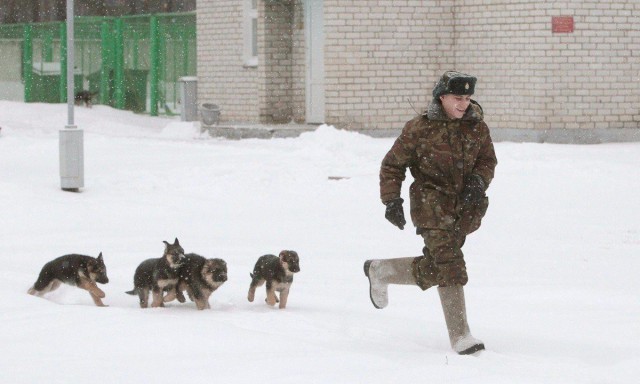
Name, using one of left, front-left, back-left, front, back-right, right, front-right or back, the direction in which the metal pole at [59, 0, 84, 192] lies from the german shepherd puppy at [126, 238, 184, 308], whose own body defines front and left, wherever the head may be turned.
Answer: left

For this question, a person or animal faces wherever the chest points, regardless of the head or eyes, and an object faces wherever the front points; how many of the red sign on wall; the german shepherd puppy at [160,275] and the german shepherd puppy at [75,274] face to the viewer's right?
2

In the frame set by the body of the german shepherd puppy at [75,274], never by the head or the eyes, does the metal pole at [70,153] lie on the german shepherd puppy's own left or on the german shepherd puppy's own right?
on the german shepherd puppy's own left

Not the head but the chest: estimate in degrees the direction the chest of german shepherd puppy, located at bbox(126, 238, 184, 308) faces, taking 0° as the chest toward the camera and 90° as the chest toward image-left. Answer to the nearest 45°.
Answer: approximately 270°

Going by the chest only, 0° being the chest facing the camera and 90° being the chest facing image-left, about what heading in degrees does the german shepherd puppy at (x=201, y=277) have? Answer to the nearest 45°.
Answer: approximately 315°

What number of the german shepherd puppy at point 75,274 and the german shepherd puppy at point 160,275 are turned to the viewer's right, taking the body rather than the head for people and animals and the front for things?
2

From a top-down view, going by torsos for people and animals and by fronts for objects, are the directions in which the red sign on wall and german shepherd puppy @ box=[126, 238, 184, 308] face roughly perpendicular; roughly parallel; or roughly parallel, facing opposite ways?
roughly perpendicular

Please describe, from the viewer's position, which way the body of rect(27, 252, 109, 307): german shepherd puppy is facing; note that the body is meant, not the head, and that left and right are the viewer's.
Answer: facing to the right of the viewer

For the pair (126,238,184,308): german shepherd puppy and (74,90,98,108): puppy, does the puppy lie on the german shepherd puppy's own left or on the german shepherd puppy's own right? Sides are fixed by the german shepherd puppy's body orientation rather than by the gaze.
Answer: on the german shepherd puppy's own left

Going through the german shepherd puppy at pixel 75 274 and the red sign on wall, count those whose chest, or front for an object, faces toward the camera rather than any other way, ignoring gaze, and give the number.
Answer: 1

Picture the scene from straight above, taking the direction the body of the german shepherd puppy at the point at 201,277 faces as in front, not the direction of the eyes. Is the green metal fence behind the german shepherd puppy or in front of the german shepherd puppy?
behind
